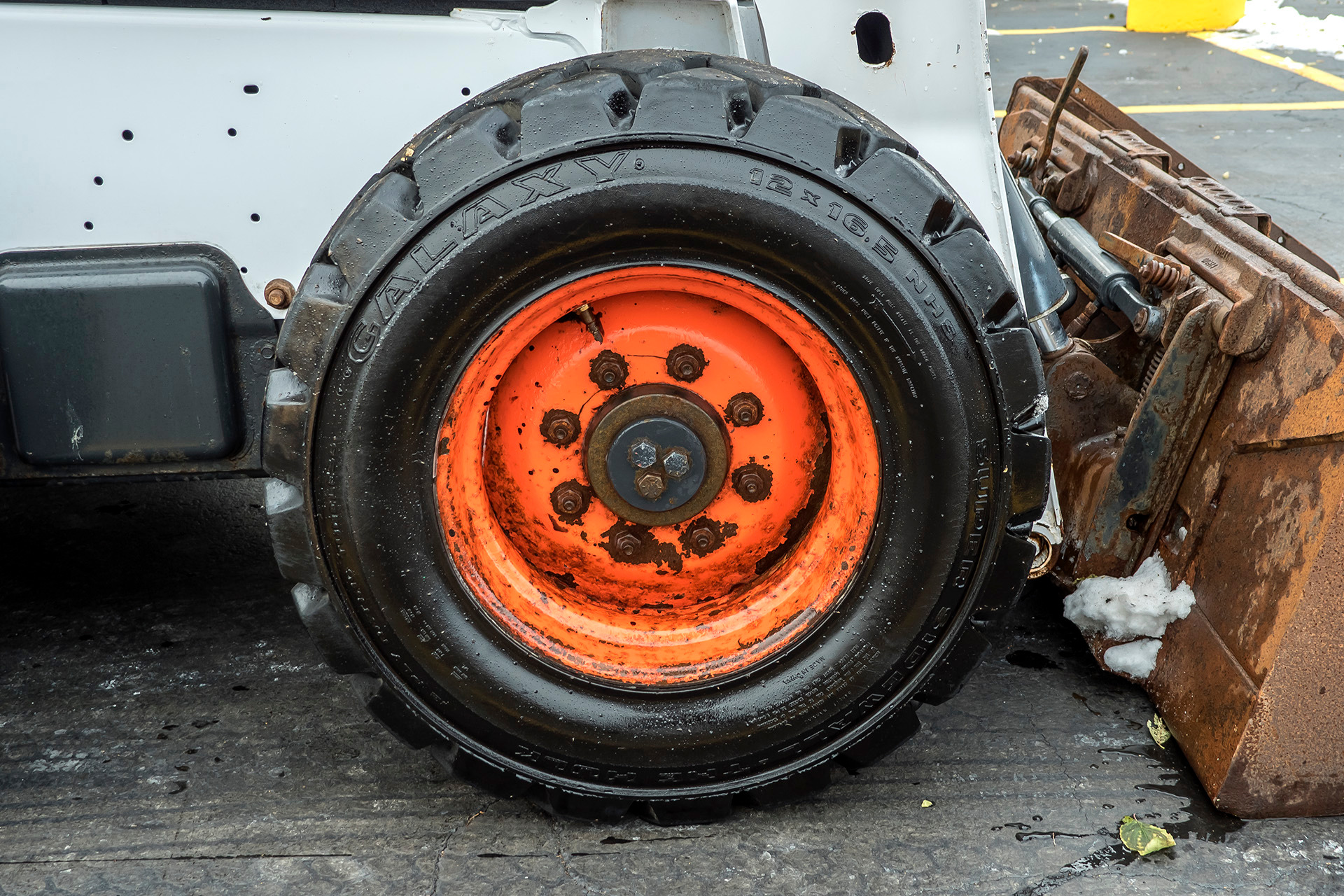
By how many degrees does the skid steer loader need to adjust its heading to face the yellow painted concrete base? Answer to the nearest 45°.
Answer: approximately 45° to its left

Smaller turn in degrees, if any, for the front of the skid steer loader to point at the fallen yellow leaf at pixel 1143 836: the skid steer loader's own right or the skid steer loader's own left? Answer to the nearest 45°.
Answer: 0° — it already faces it

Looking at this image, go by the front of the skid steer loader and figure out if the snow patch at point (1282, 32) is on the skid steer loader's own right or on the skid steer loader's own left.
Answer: on the skid steer loader's own left

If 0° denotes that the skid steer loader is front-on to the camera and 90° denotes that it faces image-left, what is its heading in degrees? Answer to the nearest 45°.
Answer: approximately 270°

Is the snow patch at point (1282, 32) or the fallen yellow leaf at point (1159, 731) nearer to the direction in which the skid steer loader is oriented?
the fallen yellow leaf
